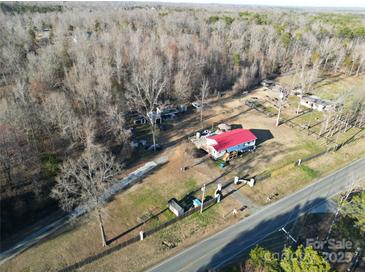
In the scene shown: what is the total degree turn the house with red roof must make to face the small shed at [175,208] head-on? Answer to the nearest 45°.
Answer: approximately 45° to its right

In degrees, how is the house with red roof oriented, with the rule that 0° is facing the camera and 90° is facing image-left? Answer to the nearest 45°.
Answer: approximately 315°
